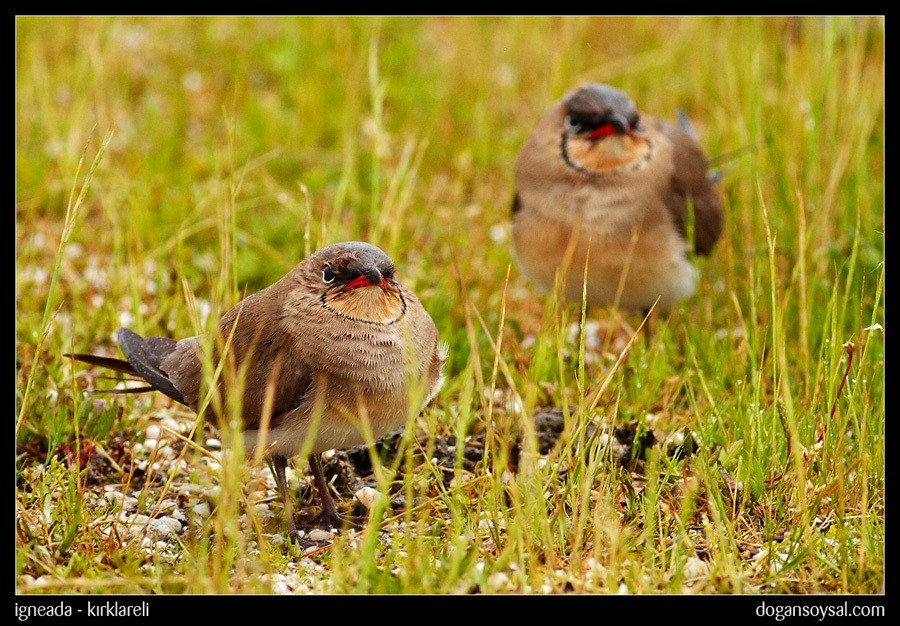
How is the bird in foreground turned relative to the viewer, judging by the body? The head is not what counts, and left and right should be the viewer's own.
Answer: facing the viewer and to the right of the viewer
